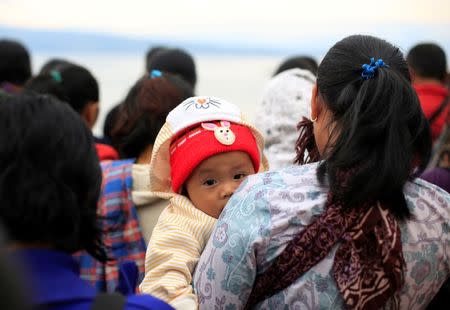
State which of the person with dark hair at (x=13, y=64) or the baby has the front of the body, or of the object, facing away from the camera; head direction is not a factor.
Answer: the person with dark hair

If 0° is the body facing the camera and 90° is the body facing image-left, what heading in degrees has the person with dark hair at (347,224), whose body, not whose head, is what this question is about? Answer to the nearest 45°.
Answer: approximately 180°

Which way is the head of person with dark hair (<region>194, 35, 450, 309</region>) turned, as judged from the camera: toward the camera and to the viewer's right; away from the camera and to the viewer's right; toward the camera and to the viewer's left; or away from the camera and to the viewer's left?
away from the camera and to the viewer's left

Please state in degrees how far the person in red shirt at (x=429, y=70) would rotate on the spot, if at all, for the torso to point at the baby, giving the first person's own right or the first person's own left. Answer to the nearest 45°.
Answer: approximately 180°

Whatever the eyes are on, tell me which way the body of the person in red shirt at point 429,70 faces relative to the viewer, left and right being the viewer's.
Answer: facing away from the viewer

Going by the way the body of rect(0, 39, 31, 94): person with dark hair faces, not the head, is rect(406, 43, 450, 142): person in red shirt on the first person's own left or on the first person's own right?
on the first person's own right

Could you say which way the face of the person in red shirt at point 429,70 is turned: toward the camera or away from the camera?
away from the camera

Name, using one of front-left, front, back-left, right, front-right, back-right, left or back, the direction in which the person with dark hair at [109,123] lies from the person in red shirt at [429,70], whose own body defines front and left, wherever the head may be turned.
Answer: back-left

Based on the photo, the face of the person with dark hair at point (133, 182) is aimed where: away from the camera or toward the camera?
away from the camera

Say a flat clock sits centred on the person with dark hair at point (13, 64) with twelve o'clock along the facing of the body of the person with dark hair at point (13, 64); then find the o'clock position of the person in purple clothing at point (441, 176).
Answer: the person in purple clothing at point (441, 176) is roughly at 5 o'clock from the person with dark hair at point (13, 64).

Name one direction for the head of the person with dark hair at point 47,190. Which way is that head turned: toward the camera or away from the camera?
away from the camera

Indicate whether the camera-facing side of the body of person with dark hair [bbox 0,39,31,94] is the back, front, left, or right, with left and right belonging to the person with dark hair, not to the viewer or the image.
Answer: back
